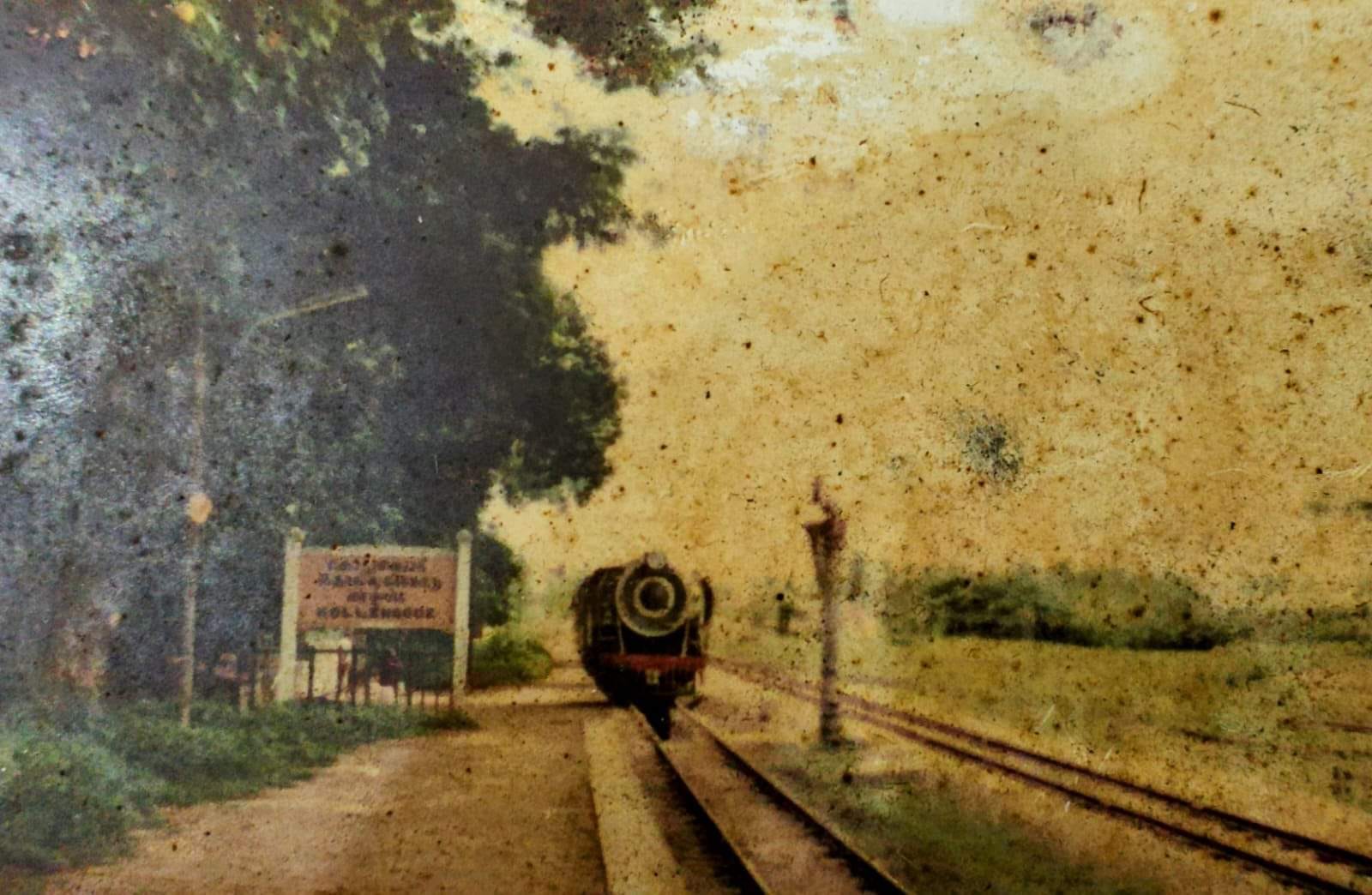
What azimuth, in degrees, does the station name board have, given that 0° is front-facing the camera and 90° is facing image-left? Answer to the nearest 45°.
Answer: approximately 0°
